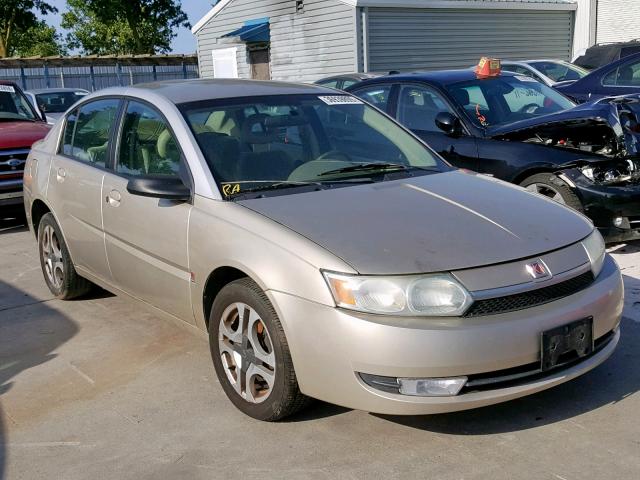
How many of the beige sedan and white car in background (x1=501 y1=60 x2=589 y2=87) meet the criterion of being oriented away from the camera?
0

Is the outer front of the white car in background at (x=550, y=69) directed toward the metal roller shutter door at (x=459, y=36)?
no

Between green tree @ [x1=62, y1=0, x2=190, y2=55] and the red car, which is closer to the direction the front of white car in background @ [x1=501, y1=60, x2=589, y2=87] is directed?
the red car

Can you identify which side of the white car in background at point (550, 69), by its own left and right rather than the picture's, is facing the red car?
right

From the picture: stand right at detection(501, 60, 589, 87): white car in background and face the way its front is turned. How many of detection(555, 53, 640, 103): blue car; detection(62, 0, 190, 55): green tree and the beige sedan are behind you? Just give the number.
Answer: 1

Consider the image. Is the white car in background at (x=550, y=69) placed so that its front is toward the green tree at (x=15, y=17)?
no

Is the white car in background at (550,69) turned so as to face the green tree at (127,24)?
no

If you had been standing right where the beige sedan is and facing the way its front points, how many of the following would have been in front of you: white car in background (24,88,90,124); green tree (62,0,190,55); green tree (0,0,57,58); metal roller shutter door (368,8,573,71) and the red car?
0

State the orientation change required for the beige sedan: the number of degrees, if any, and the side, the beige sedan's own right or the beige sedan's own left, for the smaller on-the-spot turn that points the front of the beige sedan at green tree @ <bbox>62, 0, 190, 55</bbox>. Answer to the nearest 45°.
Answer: approximately 135° to the beige sedan's own left

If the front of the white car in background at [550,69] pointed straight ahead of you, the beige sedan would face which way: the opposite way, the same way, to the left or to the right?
the same way

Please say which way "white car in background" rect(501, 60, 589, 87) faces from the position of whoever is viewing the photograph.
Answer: facing the viewer and to the right of the viewer

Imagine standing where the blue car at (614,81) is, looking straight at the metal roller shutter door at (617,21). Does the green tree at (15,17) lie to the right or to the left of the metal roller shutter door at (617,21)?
left

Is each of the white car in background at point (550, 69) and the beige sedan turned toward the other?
no

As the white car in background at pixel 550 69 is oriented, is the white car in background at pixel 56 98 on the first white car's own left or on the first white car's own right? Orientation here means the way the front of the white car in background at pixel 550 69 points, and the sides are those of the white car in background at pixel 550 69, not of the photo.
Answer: on the first white car's own right

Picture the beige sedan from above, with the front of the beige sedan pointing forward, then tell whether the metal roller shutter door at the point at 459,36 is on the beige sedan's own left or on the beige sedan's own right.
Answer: on the beige sedan's own left
